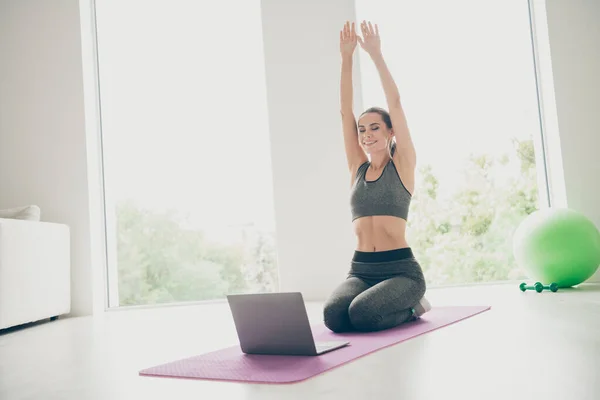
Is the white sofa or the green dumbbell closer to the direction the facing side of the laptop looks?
the green dumbbell

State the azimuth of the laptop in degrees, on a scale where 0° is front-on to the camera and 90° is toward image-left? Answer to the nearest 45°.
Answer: approximately 225°

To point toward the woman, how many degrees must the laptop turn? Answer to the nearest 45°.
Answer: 0° — it already faces them

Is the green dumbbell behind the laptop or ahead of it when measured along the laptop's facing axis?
ahead

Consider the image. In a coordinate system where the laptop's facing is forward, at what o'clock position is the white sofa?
The white sofa is roughly at 9 o'clock from the laptop.

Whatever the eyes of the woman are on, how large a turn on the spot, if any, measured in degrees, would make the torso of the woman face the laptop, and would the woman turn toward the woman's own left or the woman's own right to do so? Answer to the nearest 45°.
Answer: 0° — they already face it

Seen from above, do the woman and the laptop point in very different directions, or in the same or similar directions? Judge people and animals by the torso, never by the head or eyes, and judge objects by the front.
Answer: very different directions

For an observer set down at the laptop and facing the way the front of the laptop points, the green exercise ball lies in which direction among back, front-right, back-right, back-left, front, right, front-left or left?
front

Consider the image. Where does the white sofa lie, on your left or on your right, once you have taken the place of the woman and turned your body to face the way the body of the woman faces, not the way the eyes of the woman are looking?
on your right

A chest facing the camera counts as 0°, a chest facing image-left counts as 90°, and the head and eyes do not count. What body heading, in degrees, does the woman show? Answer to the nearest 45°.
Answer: approximately 45°
